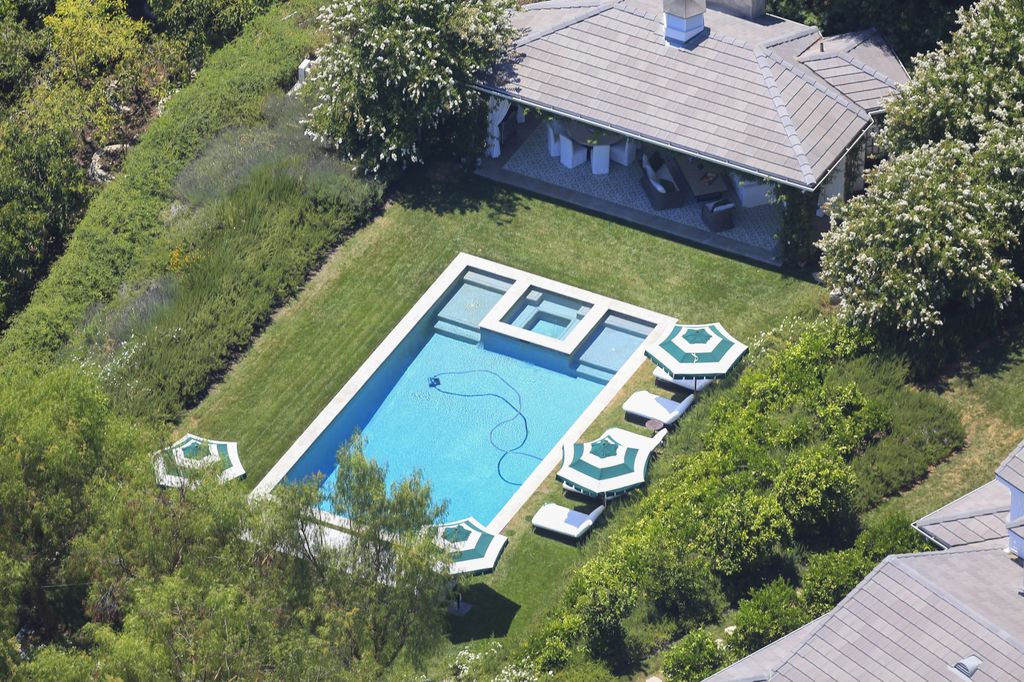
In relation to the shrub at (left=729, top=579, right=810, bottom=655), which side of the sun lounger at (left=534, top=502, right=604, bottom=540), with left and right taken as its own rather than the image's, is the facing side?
back

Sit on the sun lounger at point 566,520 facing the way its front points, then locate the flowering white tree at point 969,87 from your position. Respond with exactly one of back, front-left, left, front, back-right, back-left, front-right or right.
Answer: right

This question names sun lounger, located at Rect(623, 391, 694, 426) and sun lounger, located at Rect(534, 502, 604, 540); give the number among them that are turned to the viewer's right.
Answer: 0

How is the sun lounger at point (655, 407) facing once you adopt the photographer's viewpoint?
facing away from the viewer and to the left of the viewer

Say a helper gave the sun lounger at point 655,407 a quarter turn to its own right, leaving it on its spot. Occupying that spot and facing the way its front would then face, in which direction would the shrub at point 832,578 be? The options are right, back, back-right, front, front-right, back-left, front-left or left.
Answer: right

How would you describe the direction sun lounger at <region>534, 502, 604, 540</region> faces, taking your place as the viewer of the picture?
facing away from the viewer and to the left of the viewer

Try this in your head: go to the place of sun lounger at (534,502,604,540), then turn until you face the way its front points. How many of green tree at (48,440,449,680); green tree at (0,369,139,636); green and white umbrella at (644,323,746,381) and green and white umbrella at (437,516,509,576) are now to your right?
1

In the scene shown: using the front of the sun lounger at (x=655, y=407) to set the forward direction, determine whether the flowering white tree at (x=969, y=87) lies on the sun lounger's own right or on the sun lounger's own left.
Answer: on the sun lounger's own right

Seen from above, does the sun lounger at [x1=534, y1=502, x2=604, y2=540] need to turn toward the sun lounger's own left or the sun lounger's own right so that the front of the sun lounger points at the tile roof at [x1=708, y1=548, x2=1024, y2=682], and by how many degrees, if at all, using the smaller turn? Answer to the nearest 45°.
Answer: approximately 180°
